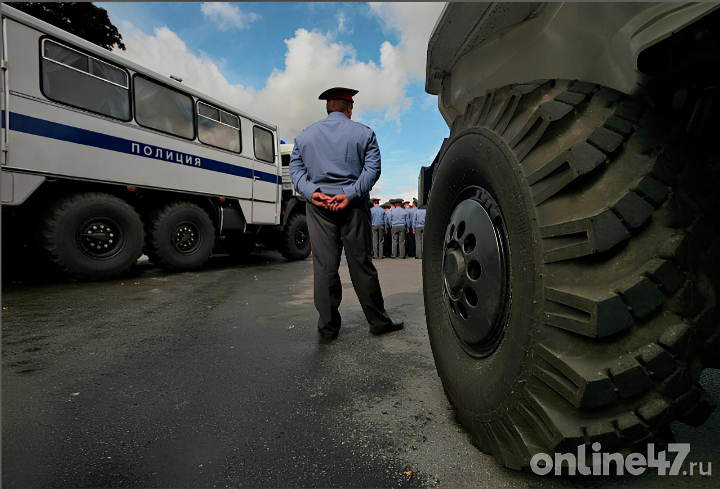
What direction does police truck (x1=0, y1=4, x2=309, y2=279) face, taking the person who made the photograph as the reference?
facing away from the viewer and to the right of the viewer

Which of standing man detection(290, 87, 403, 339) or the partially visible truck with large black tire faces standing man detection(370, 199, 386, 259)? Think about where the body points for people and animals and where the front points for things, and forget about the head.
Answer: standing man detection(290, 87, 403, 339)

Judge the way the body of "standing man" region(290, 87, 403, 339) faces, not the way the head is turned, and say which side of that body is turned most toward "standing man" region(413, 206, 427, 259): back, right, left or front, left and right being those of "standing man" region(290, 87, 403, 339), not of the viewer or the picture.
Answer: front

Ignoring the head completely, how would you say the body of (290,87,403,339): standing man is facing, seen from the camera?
away from the camera

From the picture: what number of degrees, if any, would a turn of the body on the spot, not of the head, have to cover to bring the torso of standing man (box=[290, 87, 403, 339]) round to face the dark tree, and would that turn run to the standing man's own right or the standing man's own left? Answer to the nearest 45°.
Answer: approximately 45° to the standing man's own left

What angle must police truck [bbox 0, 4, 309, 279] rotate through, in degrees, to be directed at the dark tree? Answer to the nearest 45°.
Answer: approximately 45° to its left
